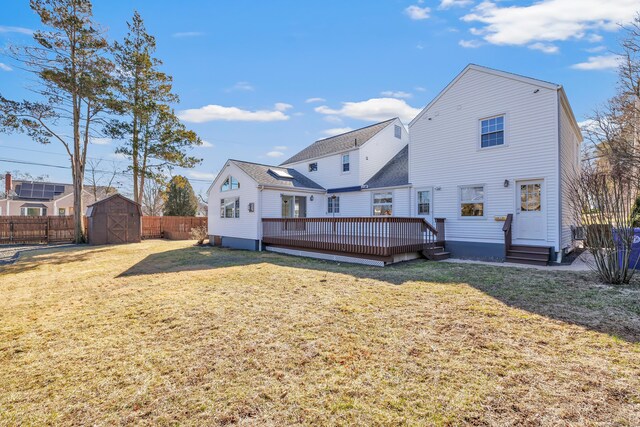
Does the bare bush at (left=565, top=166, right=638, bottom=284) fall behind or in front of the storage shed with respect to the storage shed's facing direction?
in front

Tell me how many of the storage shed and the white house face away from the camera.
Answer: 1

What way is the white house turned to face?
away from the camera

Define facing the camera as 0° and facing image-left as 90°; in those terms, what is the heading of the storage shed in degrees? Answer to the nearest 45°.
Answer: approximately 0°
